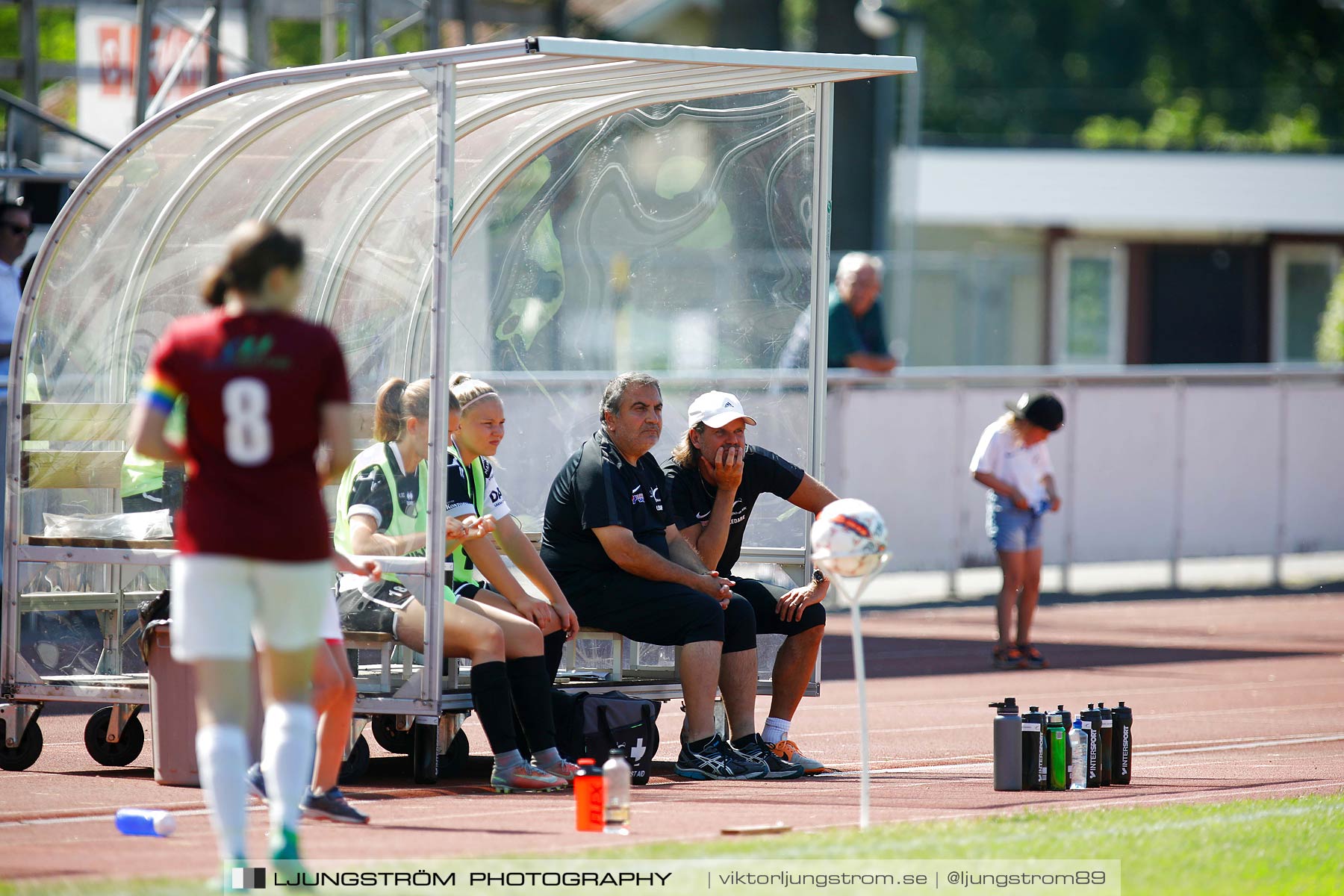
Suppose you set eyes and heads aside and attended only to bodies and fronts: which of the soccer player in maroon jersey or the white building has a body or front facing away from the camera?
the soccer player in maroon jersey

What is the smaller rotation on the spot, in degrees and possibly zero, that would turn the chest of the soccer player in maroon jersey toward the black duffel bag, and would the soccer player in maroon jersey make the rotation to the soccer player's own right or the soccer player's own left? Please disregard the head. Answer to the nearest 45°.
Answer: approximately 45° to the soccer player's own right

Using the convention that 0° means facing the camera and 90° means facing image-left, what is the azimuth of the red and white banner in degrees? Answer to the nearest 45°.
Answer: approximately 0°

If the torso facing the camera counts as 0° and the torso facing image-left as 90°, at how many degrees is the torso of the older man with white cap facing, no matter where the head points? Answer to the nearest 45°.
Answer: approximately 315°

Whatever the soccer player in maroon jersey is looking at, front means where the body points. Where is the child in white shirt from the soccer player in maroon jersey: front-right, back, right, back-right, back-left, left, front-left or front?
front-right

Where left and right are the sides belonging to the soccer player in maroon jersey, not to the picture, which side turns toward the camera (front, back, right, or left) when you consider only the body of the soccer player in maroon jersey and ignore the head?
back

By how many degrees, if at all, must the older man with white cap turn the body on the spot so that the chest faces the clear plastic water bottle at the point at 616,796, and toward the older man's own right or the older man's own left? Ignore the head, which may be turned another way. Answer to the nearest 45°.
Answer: approximately 45° to the older man's own right

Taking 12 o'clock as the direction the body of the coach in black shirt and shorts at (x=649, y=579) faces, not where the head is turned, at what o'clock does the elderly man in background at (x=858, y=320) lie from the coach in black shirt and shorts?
The elderly man in background is roughly at 8 o'clock from the coach in black shirt and shorts.

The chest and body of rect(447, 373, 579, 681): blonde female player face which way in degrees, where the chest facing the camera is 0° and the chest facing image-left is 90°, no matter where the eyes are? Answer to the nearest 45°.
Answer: approximately 315°

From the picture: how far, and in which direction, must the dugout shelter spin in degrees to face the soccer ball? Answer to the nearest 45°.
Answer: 0° — it already faces it
